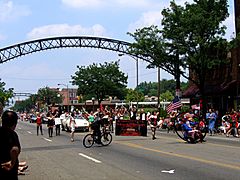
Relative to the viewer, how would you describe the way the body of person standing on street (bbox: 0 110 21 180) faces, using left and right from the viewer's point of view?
facing away from the viewer and to the right of the viewer

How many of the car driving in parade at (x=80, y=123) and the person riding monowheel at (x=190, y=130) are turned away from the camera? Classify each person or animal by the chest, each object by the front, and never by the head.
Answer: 0

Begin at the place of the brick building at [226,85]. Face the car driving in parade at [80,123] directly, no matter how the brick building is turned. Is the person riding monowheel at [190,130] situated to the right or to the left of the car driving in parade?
left

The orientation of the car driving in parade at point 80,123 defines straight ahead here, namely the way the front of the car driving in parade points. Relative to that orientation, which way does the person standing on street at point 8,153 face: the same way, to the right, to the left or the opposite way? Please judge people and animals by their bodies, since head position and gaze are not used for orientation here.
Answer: to the left

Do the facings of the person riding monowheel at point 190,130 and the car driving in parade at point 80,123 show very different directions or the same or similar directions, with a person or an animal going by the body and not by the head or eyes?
same or similar directions

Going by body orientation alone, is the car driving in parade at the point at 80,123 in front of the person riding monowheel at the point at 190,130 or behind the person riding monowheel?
behind

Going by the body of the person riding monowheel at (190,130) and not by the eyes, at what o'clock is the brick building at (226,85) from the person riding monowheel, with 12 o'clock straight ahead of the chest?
The brick building is roughly at 8 o'clock from the person riding monowheel.

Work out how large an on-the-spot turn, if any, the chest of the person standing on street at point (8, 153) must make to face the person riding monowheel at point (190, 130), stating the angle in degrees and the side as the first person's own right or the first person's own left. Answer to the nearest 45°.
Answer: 0° — they already face them

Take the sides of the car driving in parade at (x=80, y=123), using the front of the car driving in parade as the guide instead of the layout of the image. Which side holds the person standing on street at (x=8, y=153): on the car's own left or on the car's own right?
on the car's own right

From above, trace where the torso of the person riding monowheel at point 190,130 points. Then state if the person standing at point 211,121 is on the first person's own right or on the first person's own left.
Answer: on the first person's own left

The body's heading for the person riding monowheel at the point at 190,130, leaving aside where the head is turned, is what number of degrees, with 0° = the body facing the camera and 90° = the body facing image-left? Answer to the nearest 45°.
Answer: approximately 315°

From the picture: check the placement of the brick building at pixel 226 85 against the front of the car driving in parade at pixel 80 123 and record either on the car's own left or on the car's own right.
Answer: on the car's own left
